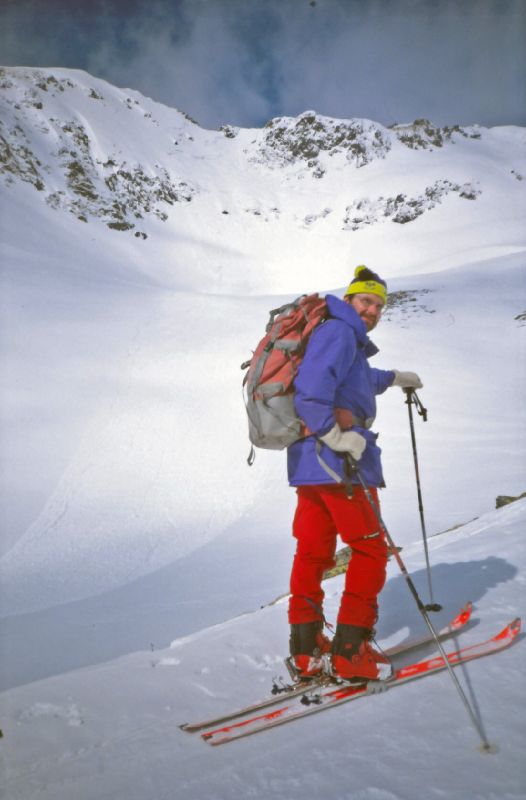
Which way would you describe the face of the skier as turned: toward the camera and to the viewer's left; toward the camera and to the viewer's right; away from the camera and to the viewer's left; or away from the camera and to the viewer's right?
toward the camera and to the viewer's right

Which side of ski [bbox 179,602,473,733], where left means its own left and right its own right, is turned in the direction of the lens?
right
